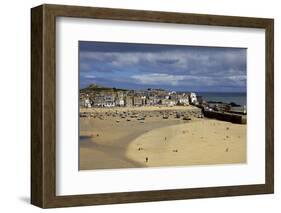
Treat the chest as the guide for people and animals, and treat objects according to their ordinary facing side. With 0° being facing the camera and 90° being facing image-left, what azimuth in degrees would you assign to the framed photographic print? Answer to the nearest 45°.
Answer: approximately 315°
